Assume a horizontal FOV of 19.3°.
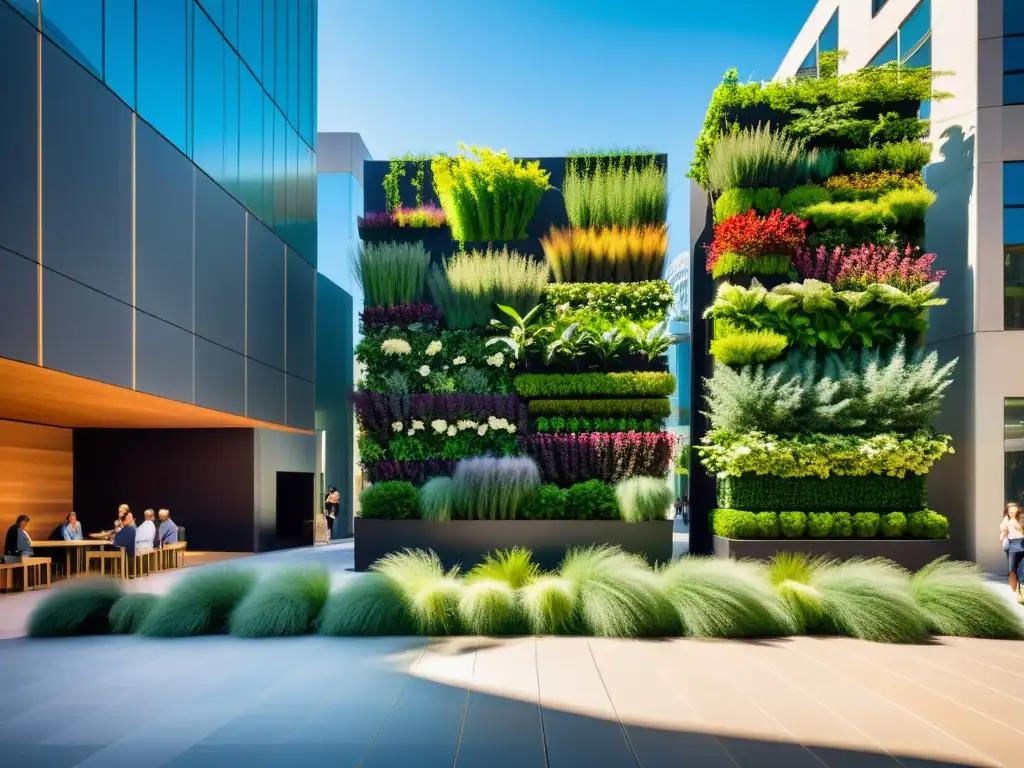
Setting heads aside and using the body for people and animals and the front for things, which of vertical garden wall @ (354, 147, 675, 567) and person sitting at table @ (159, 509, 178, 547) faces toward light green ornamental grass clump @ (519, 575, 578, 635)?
the vertical garden wall

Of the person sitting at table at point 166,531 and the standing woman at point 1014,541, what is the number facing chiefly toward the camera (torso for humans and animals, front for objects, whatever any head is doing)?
1

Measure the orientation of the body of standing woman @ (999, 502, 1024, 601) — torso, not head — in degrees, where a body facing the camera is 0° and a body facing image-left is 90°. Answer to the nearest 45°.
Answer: approximately 0°

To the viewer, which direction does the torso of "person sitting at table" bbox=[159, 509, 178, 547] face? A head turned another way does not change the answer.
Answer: to the viewer's left

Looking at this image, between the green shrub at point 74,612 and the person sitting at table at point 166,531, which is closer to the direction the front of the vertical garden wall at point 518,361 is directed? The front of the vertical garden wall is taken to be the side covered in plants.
the green shrub

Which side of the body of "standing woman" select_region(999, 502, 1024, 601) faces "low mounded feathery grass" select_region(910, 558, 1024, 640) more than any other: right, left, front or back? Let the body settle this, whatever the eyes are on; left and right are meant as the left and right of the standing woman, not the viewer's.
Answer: front
